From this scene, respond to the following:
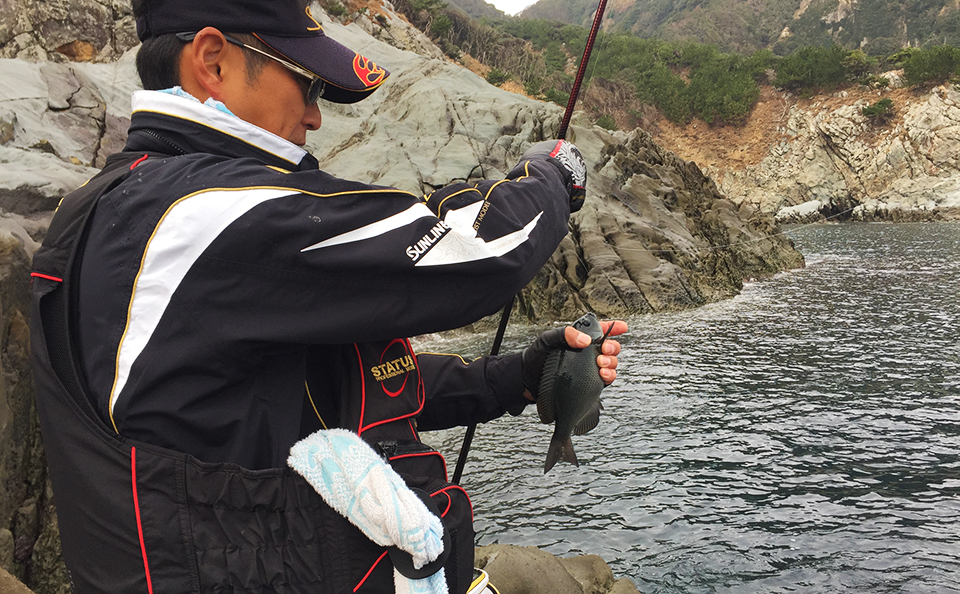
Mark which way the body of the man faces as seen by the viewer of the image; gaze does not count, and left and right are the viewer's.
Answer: facing to the right of the viewer
